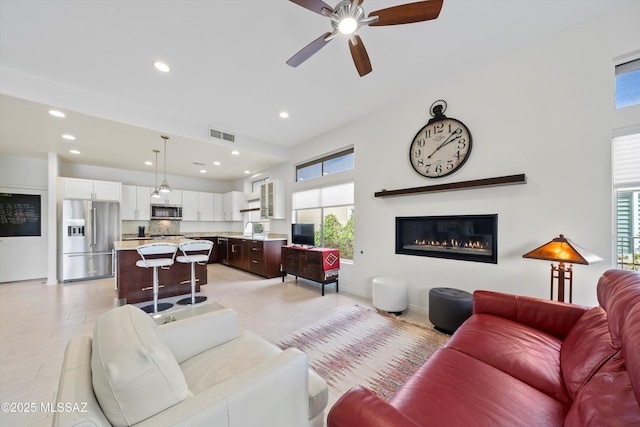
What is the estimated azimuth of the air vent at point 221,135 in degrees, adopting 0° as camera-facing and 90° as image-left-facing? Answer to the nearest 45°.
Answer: approximately 315°

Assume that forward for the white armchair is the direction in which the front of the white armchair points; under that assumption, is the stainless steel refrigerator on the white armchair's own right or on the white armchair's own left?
on the white armchair's own left

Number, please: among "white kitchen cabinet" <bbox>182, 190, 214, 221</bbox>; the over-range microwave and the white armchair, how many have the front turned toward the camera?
2

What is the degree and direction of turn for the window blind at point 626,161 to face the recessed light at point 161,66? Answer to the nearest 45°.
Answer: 0° — it already faces it

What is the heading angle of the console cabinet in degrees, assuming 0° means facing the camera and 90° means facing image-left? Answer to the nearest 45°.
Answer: approximately 45°

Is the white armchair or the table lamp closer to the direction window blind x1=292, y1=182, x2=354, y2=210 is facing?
the white armchair

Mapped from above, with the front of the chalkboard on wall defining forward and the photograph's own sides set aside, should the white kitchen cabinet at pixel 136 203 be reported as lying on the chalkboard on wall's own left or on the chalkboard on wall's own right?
on the chalkboard on wall's own left
